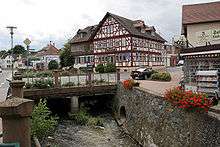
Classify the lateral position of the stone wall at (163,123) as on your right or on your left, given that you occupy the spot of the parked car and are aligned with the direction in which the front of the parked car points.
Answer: on your left

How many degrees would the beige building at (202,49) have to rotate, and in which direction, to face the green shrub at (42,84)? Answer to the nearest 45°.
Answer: approximately 45° to its right

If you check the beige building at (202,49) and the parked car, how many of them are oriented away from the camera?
0

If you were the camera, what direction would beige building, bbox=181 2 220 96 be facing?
facing the viewer and to the left of the viewer

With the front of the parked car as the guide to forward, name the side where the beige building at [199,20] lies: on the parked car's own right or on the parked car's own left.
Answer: on the parked car's own left

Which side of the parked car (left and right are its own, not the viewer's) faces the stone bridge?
front

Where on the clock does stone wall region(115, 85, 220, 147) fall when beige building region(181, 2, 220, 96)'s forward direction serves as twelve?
The stone wall is roughly at 11 o'clock from the beige building.

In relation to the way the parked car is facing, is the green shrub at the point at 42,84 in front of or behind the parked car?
in front

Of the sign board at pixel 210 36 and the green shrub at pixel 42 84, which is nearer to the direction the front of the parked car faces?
the green shrub

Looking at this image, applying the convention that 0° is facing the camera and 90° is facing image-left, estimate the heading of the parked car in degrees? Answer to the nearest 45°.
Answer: approximately 45°
